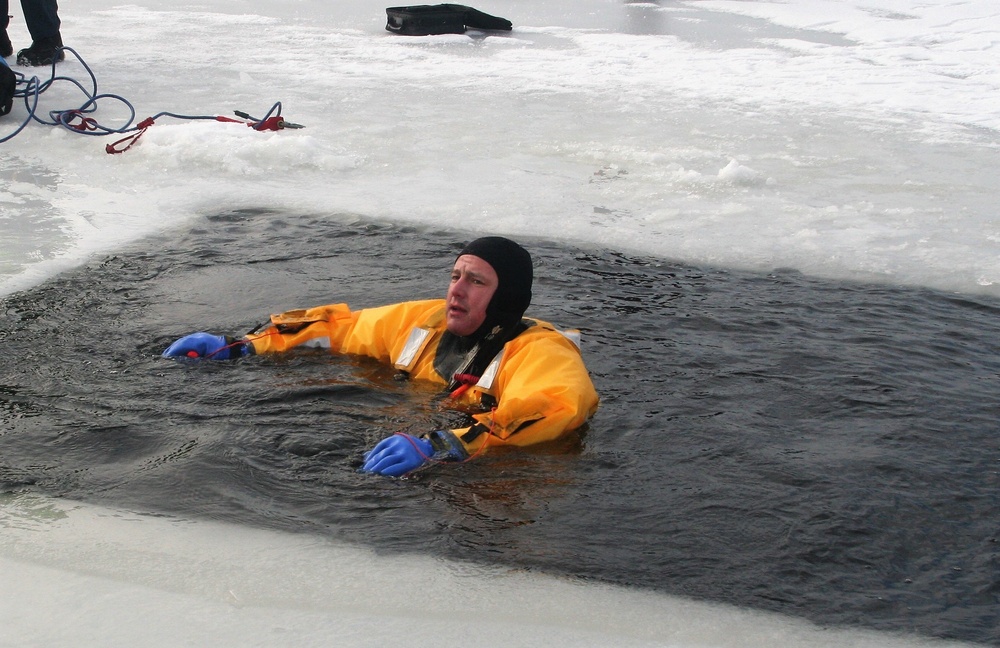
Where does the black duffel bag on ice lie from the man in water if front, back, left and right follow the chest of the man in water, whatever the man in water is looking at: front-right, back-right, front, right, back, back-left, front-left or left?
back-right

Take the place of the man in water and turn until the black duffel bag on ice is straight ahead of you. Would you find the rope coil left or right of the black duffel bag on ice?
left

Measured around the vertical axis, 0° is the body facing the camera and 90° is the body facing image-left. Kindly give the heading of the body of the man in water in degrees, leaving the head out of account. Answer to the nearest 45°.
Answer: approximately 45°

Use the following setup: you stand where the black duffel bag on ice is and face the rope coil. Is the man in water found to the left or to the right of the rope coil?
left

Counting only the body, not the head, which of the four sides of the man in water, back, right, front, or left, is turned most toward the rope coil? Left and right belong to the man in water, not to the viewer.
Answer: right
